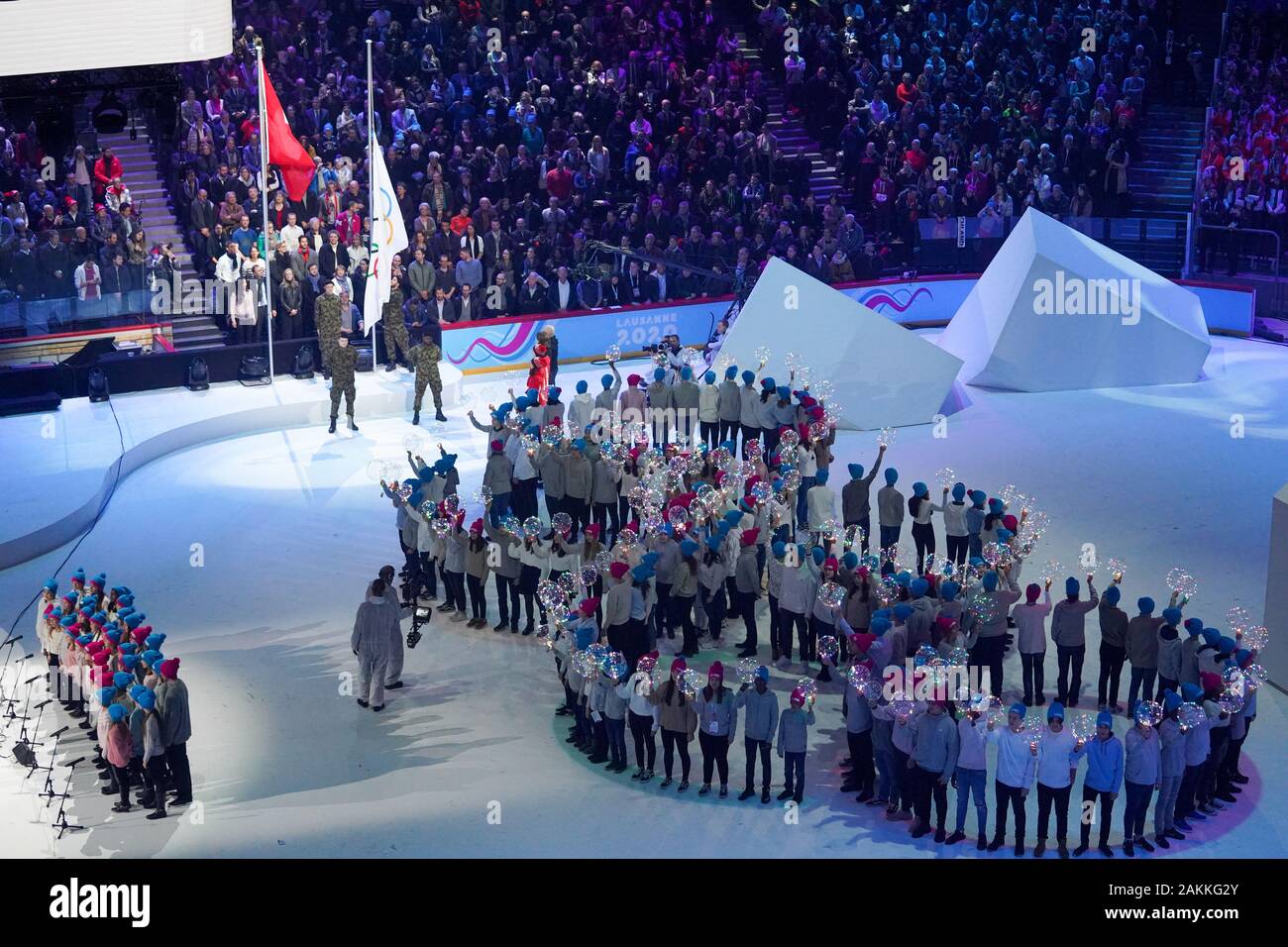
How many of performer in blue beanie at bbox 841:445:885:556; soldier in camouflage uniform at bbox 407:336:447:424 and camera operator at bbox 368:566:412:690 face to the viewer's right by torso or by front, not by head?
1

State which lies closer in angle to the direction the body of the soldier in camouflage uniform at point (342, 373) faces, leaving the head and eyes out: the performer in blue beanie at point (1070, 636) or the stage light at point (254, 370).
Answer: the performer in blue beanie

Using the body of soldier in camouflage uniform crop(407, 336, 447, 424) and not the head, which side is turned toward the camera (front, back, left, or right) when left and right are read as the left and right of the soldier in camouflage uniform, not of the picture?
front

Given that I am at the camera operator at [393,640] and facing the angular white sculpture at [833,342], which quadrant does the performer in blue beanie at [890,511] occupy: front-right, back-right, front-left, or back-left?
front-right

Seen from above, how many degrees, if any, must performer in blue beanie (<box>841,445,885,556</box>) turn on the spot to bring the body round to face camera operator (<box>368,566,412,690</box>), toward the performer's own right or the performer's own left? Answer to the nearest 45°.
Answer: approximately 135° to the performer's own left

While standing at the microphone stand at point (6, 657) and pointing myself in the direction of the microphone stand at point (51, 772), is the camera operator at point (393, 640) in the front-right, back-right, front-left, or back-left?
front-left

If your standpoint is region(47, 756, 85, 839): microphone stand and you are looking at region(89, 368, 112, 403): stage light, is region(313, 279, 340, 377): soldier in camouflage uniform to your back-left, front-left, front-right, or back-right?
front-right

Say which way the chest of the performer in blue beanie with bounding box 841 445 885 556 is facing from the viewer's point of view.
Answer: away from the camera

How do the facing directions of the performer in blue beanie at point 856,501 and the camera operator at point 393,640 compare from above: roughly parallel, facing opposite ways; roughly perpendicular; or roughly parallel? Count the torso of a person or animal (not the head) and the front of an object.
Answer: roughly perpendicular

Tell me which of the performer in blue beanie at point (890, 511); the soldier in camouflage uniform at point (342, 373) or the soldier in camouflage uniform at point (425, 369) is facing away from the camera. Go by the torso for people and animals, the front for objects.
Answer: the performer in blue beanie

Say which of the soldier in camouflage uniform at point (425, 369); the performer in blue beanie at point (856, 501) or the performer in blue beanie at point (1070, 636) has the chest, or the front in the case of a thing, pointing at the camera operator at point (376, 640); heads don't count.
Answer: the soldier in camouflage uniform

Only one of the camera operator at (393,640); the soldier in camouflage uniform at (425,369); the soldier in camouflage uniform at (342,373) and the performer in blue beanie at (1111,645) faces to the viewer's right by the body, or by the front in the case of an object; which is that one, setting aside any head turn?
the camera operator
